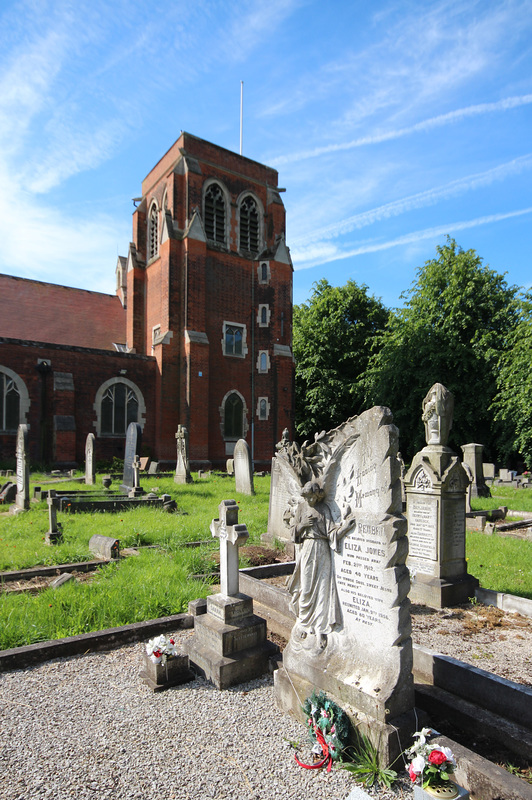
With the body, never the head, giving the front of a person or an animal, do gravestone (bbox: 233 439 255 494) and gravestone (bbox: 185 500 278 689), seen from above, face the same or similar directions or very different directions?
same or similar directions

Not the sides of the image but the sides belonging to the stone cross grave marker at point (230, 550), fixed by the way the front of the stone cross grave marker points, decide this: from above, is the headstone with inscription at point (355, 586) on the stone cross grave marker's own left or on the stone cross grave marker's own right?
on the stone cross grave marker's own left

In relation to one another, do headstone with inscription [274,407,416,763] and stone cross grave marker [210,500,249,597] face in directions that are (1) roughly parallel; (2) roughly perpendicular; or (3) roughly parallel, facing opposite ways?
roughly parallel

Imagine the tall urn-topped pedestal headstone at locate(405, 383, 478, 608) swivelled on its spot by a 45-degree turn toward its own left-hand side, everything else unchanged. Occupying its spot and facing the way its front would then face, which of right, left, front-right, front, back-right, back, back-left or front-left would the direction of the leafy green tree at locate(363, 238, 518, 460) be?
back

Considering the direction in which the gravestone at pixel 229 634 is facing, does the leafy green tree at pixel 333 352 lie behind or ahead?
behind

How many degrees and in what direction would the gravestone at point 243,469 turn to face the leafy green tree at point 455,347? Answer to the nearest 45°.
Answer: approximately 180°

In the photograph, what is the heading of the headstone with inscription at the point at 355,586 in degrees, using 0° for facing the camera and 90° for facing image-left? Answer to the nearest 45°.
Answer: approximately 45°

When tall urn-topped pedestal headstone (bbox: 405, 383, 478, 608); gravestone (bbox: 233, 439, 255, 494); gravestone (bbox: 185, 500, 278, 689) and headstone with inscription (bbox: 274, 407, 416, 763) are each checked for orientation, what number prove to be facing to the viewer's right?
0

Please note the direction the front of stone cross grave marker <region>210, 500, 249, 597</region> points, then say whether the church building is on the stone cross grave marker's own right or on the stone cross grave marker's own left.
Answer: on the stone cross grave marker's own right

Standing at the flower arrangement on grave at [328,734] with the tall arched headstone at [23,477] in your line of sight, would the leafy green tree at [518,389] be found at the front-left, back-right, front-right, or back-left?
front-right

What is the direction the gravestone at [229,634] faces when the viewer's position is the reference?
facing the viewer and to the left of the viewer

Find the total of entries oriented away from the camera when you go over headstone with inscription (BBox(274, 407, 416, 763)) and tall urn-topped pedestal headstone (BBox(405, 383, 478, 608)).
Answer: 0
